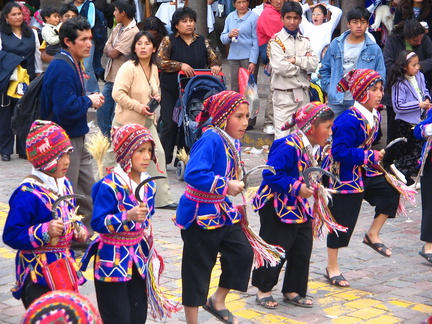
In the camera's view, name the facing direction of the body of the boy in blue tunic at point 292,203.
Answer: to the viewer's right

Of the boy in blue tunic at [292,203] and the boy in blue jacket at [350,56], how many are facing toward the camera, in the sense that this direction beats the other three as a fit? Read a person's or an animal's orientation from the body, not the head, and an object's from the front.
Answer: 1

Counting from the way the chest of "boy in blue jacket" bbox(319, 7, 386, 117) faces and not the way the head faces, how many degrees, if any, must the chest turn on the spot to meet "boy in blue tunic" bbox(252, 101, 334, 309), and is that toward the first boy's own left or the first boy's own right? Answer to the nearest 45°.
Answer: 0° — they already face them

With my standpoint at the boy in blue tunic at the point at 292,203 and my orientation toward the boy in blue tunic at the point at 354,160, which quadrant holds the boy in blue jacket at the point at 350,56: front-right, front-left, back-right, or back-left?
front-left

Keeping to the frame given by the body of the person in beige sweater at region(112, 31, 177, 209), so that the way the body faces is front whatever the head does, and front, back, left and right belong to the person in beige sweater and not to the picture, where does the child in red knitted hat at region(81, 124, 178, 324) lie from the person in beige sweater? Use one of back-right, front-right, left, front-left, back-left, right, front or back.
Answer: front-right

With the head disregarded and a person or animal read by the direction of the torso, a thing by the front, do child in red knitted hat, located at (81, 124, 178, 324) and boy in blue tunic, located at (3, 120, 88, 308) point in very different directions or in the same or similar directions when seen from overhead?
same or similar directions

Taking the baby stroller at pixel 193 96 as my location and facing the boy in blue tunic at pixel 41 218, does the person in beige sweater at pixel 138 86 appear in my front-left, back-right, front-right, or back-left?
front-right

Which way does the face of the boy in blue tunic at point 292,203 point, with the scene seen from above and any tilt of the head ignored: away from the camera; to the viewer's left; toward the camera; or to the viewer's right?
to the viewer's right

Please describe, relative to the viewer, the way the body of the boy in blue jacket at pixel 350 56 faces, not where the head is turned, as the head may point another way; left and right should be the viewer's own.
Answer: facing the viewer

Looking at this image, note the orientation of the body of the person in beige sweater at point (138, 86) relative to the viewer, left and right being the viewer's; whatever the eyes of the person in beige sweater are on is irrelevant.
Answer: facing the viewer and to the right of the viewer

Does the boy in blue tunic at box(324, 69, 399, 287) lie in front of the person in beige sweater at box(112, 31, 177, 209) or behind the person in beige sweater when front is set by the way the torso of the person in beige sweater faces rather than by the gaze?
in front

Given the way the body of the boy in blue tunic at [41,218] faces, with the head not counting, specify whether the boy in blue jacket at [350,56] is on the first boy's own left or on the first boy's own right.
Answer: on the first boy's own left
